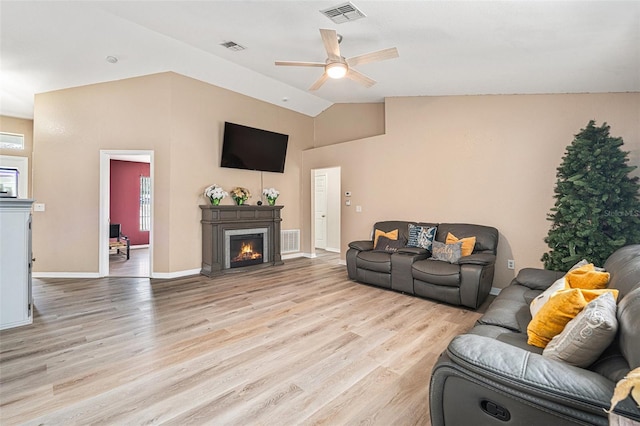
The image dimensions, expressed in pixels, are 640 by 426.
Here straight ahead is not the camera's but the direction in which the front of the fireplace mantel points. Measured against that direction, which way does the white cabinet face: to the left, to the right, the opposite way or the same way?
to the left

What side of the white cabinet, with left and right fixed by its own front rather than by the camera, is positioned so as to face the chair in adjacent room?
left

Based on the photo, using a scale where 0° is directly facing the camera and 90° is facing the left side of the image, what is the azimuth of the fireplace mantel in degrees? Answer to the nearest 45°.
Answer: approximately 315°

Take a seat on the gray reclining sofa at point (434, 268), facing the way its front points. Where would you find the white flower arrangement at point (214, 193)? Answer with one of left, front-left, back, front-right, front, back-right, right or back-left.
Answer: front-right

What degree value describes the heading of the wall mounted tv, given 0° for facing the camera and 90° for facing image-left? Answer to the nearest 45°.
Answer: approximately 315°

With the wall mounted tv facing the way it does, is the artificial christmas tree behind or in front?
in front

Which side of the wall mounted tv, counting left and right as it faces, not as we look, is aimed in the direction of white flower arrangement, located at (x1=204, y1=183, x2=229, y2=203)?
right

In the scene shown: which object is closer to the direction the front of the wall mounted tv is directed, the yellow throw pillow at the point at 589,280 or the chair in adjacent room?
the yellow throw pillow

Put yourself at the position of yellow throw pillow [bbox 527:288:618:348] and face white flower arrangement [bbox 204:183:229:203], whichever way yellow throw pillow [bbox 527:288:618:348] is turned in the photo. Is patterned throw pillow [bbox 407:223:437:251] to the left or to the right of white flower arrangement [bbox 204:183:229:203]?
right

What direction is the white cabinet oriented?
to the viewer's right

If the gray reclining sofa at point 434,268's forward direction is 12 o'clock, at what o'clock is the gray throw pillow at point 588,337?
The gray throw pillow is roughly at 10 o'clock from the gray reclining sofa.

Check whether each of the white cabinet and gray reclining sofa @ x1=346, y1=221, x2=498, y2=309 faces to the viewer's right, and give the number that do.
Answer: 1

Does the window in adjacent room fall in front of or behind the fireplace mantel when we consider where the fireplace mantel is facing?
behind

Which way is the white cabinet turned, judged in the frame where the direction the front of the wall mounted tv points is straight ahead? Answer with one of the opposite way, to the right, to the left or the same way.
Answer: to the left
